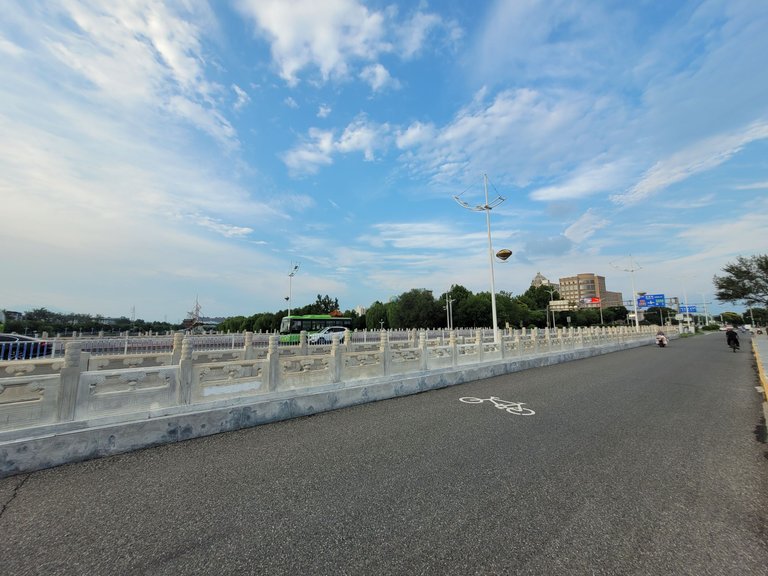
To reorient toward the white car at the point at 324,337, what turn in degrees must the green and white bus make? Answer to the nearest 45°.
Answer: approximately 45° to its left

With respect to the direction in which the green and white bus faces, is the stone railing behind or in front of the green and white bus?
in front

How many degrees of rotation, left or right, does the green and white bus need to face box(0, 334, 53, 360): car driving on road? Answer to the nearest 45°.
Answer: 0° — it already faces it

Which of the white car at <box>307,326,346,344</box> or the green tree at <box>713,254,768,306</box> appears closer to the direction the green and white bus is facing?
the white car
